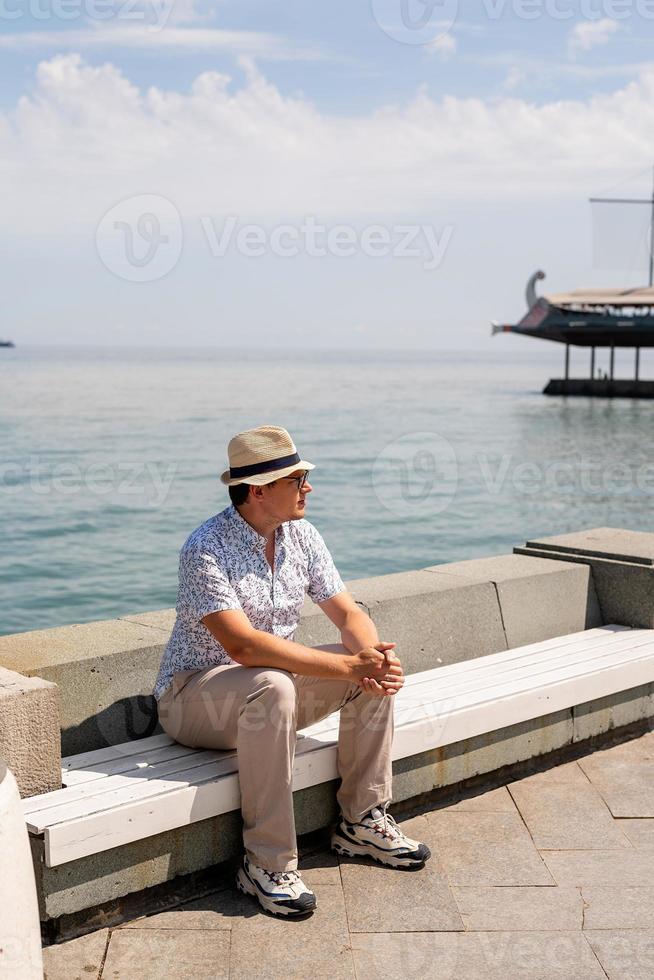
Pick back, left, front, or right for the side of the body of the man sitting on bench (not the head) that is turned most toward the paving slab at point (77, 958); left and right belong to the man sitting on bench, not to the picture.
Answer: right

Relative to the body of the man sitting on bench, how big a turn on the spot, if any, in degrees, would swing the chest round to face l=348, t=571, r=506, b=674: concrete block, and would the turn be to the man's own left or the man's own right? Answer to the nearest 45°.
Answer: approximately 90° to the man's own left

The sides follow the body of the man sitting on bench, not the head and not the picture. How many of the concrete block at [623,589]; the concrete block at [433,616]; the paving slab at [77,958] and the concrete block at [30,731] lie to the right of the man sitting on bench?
2

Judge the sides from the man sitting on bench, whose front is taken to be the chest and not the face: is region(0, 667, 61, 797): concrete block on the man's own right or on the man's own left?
on the man's own right

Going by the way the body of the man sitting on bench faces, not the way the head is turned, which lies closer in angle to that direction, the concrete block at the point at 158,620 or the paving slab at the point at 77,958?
the paving slab

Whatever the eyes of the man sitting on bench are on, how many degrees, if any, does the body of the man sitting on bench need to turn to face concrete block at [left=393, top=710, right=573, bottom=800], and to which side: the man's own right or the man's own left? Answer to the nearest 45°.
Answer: approximately 90° to the man's own left

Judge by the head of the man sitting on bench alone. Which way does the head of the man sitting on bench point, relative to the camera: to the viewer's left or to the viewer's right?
to the viewer's right

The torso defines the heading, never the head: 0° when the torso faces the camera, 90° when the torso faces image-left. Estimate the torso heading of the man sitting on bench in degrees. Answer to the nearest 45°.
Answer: approximately 315°

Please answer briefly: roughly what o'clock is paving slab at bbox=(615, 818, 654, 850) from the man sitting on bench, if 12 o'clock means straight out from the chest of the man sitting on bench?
The paving slab is roughly at 10 o'clock from the man sitting on bench.

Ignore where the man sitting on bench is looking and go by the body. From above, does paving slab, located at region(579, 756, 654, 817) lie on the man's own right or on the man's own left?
on the man's own left

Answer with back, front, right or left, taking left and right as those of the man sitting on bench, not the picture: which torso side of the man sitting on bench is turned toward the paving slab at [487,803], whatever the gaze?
left
